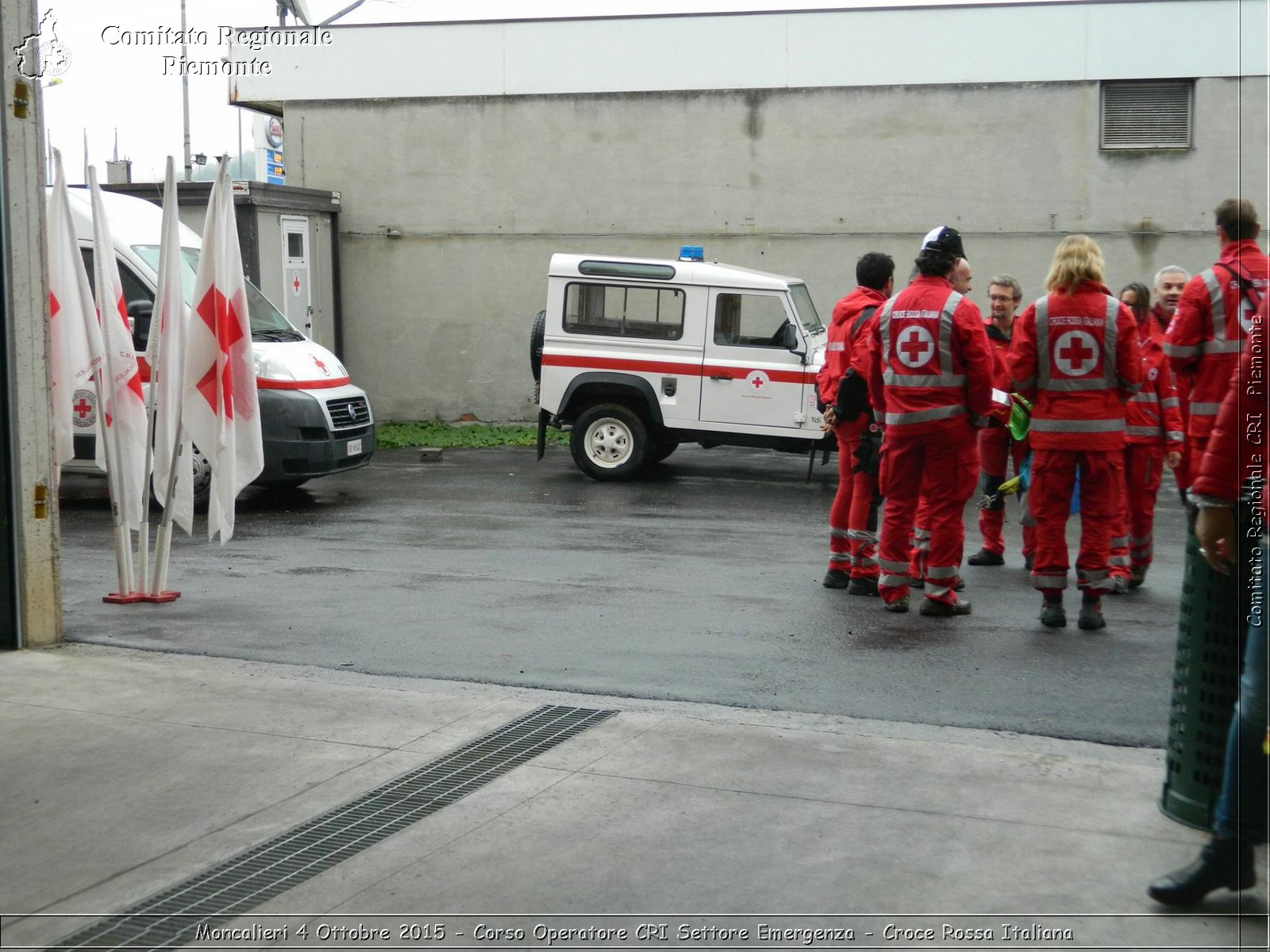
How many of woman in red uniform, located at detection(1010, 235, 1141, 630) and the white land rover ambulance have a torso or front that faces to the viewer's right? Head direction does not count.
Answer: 1

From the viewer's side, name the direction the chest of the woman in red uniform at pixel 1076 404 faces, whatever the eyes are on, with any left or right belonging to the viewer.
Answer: facing away from the viewer

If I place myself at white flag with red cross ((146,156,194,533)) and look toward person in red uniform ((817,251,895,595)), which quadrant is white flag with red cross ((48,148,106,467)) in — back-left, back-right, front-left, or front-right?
back-right

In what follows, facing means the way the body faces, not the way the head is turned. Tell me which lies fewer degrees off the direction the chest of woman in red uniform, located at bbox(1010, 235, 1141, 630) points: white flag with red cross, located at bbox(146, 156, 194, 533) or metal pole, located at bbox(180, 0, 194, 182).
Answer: the metal pole

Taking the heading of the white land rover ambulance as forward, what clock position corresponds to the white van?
The white van is roughly at 5 o'clock from the white land rover ambulance.

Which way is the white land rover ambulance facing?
to the viewer's right

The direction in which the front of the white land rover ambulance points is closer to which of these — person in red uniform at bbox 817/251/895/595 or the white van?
the person in red uniform

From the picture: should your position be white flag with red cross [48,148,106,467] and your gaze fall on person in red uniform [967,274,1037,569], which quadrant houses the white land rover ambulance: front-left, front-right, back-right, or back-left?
front-left

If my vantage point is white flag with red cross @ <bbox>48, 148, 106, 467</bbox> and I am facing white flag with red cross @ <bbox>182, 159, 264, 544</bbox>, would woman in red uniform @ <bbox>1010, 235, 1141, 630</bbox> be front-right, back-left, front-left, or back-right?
front-right

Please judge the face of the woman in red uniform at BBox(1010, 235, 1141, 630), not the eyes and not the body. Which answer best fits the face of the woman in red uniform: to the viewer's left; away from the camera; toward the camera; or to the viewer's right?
away from the camera

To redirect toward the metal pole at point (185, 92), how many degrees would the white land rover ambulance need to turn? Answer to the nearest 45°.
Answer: approximately 135° to its left

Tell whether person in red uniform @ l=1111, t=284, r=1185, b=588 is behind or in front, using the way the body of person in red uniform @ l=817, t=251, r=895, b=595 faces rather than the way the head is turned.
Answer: in front

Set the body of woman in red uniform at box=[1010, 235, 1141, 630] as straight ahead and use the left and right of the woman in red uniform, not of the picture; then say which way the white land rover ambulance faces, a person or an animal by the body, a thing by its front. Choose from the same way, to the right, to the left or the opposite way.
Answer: to the right

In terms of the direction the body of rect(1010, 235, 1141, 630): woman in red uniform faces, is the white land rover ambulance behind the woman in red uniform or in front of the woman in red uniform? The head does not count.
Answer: in front

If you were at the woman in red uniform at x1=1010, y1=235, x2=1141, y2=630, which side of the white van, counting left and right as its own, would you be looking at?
front

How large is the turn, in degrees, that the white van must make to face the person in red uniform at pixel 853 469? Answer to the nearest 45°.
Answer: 0° — it already faces them

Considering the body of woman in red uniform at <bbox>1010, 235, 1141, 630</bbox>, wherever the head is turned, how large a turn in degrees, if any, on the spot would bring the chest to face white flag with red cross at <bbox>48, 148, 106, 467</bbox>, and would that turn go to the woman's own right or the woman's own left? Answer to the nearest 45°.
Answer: approximately 90° to the woman's own left
